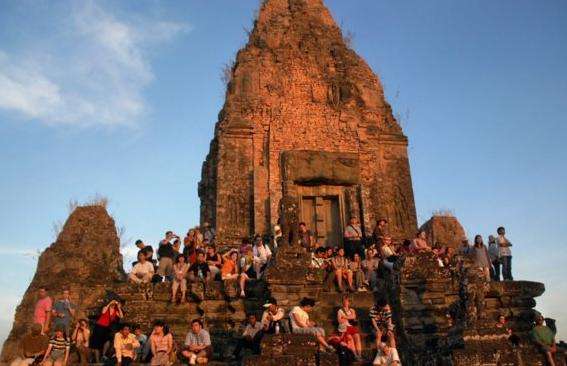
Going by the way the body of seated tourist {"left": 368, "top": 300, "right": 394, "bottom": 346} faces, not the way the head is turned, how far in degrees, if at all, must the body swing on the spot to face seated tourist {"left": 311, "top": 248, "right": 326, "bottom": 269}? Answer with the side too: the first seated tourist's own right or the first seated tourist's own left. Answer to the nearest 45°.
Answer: approximately 135° to the first seated tourist's own right

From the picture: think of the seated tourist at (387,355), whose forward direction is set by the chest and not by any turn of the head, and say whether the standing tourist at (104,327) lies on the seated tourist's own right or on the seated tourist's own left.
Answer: on the seated tourist's own right

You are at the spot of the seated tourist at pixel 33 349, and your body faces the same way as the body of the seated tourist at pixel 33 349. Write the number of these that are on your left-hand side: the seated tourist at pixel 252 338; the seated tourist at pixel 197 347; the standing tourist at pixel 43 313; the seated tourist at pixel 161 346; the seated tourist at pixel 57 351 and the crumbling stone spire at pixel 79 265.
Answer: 4

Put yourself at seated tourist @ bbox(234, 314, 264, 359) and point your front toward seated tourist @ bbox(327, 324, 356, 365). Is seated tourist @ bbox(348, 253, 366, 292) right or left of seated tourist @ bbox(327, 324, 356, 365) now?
left

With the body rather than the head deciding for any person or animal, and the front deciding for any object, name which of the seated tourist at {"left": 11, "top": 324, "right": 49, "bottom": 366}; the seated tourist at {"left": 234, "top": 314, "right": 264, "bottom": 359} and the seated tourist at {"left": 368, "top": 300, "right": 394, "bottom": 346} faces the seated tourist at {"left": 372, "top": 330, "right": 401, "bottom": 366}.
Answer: the seated tourist at {"left": 368, "top": 300, "right": 394, "bottom": 346}
